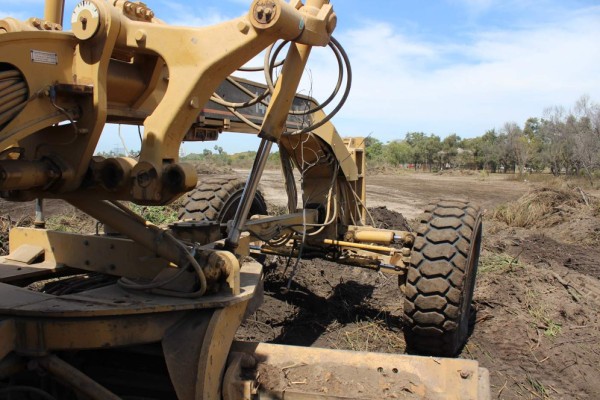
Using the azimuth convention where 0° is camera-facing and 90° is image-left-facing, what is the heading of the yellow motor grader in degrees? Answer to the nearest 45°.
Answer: approximately 225°
